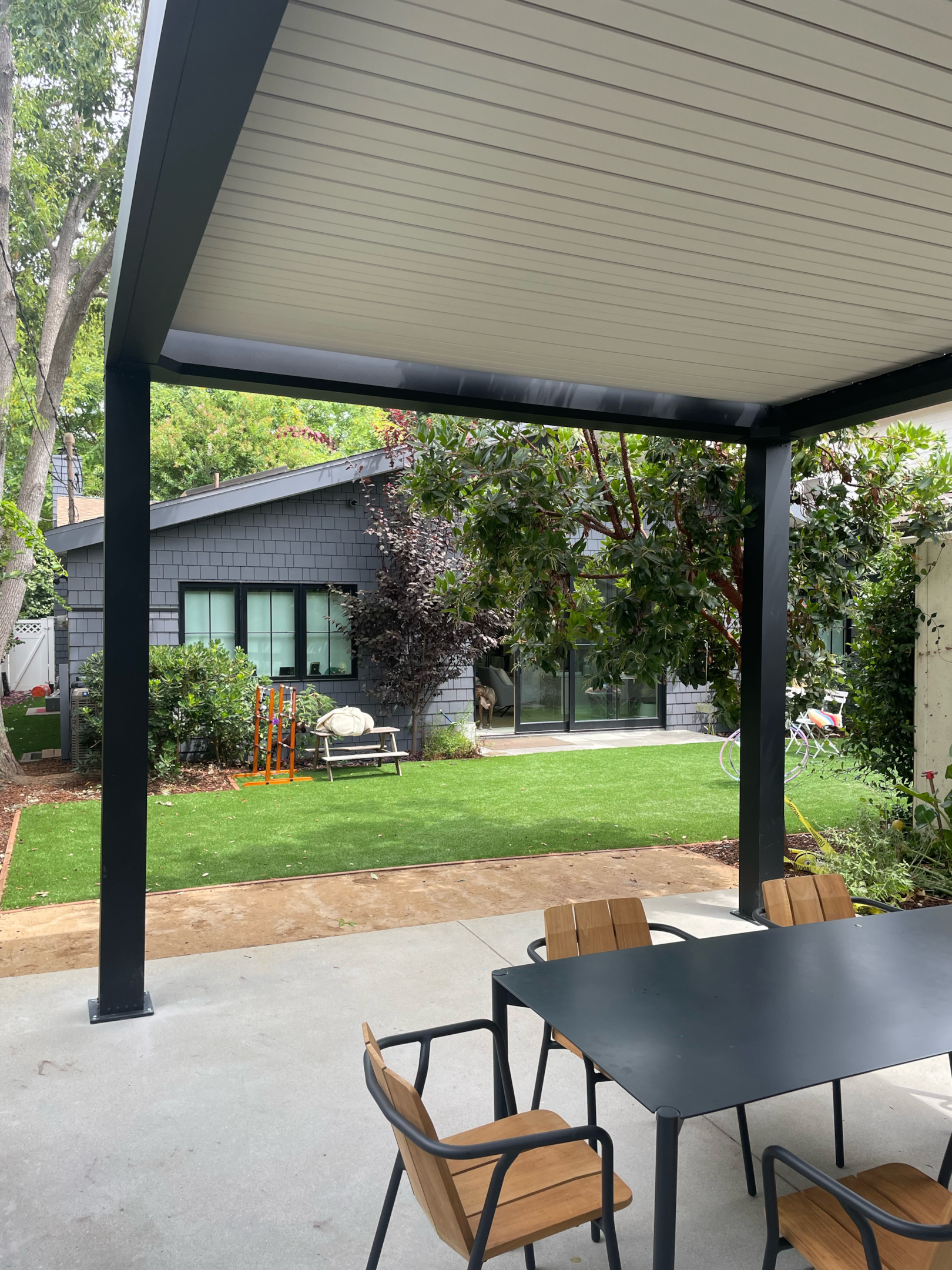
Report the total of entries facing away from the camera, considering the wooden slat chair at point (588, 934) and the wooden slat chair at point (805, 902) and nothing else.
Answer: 0

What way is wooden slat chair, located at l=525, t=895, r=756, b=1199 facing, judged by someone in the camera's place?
facing the viewer and to the right of the viewer

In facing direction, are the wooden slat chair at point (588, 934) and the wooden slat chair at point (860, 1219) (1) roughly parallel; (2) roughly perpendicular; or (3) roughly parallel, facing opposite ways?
roughly parallel, facing opposite ways

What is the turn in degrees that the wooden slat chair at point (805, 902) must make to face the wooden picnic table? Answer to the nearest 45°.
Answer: approximately 180°

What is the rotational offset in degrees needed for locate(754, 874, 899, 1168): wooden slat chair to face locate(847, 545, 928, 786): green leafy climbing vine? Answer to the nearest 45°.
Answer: approximately 135° to its left

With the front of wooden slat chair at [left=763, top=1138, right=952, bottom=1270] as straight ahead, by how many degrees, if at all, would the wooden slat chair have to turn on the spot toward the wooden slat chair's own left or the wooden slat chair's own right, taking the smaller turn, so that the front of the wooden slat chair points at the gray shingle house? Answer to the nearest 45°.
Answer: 0° — it already faces it

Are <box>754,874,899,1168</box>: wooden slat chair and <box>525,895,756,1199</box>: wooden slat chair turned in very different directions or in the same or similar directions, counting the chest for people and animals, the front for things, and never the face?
same or similar directions

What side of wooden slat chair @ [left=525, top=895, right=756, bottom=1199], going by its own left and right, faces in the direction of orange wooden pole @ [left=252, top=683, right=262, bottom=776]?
back

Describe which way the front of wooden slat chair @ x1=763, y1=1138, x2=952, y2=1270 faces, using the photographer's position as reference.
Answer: facing away from the viewer and to the left of the viewer

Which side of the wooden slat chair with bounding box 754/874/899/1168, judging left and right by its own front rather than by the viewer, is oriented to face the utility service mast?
back

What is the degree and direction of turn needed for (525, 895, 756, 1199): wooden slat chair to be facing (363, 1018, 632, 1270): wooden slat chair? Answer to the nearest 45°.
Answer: approximately 45° to its right

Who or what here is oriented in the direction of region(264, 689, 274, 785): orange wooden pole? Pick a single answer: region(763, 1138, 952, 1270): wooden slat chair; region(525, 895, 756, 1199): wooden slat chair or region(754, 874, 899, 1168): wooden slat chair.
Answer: region(763, 1138, 952, 1270): wooden slat chair

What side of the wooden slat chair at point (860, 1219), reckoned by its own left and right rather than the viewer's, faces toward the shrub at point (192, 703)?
front

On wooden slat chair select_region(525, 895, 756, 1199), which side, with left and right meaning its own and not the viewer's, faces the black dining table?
front
